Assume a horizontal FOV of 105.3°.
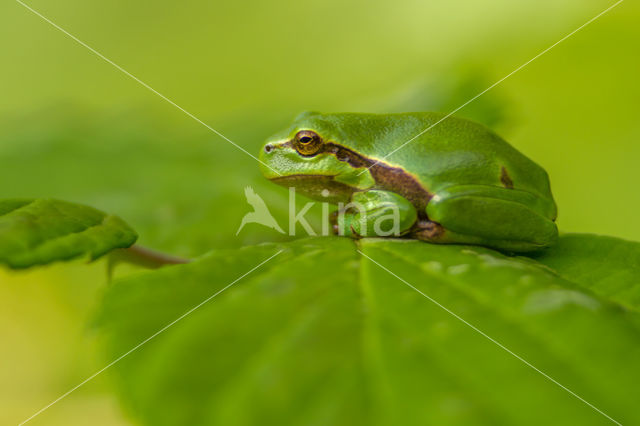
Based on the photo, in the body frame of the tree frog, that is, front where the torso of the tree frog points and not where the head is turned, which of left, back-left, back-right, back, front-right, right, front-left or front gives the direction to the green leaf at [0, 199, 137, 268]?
front-left

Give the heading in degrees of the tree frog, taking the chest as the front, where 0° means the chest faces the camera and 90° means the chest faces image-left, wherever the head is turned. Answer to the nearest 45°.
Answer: approximately 90°
